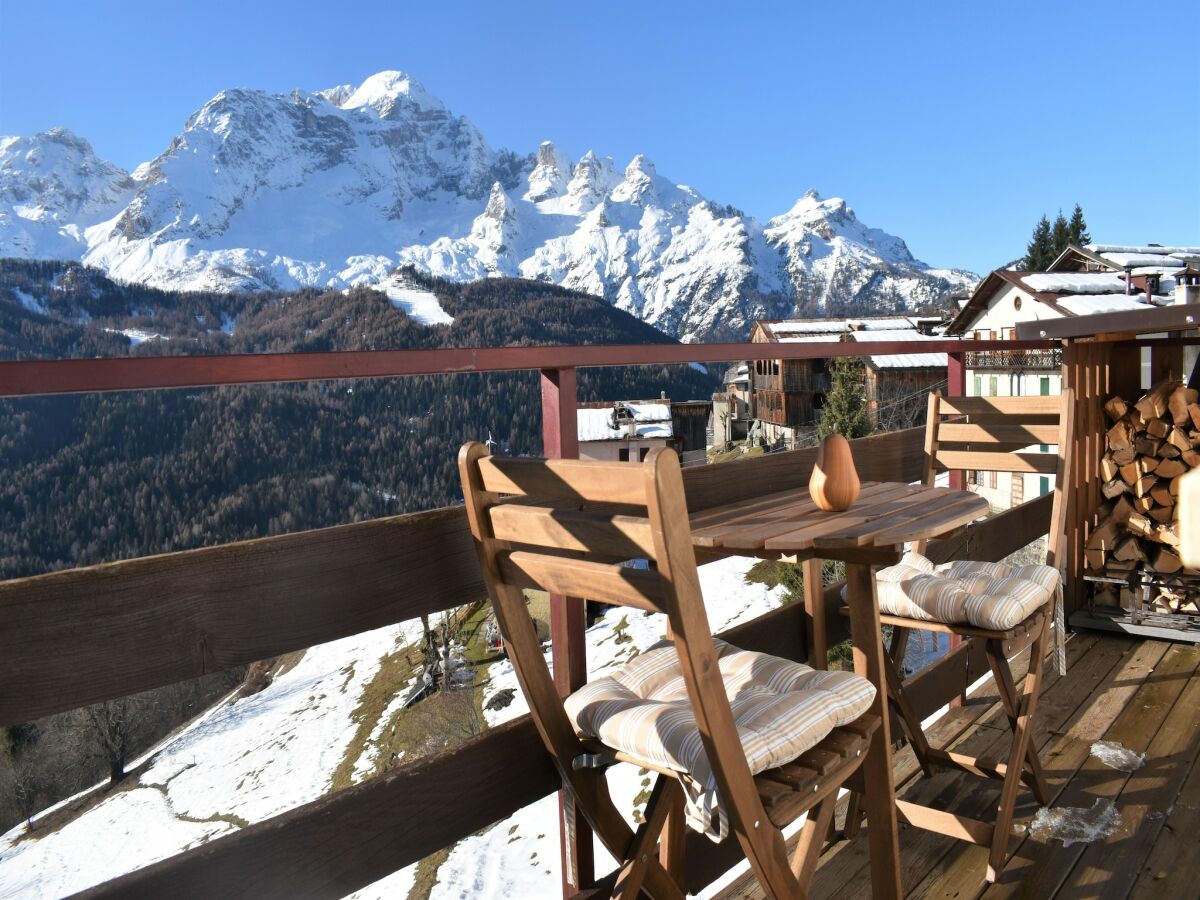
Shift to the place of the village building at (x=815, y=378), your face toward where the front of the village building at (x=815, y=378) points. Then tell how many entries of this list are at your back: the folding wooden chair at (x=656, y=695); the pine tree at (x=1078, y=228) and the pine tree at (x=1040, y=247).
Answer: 2

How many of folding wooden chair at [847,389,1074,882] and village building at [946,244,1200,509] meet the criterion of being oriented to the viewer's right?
0

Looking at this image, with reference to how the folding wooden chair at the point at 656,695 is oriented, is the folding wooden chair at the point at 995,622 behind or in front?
in front

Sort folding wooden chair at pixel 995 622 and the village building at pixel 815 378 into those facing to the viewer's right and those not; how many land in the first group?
0

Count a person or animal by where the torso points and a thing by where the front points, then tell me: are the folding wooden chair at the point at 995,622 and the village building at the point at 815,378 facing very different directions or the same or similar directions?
same or similar directions

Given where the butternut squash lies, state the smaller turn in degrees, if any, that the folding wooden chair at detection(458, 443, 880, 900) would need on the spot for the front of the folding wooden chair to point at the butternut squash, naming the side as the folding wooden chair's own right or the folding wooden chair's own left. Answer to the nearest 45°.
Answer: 0° — it already faces it

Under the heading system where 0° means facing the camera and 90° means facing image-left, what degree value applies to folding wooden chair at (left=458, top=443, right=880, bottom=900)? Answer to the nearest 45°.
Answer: approximately 225°

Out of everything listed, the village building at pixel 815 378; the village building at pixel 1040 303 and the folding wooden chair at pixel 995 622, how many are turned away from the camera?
0

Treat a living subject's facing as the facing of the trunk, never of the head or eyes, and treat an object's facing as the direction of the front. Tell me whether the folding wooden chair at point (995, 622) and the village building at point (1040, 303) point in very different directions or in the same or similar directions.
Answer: same or similar directions

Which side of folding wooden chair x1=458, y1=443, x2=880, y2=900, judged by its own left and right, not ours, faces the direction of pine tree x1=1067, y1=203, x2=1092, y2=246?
front

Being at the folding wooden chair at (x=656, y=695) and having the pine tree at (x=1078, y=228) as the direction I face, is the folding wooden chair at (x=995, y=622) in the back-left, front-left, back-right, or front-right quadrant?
front-right

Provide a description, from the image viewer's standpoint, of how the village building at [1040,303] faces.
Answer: facing the viewer and to the left of the viewer

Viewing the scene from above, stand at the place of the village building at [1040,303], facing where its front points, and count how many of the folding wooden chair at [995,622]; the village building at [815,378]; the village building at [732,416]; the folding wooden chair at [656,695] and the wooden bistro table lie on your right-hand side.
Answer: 2
